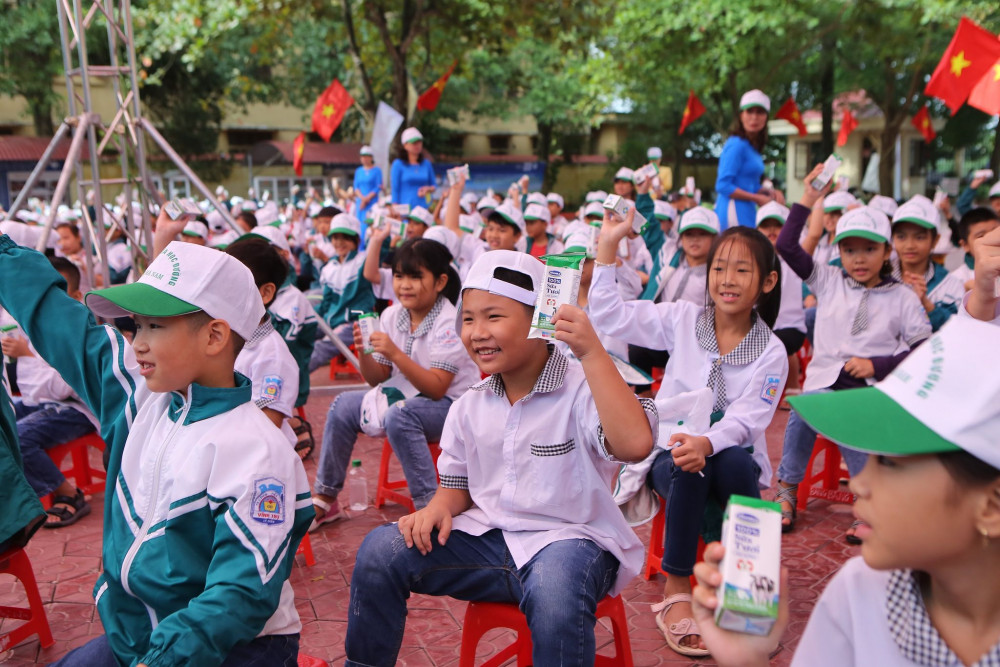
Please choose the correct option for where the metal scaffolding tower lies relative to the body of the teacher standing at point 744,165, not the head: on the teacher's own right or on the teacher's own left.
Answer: on the teacher's own right

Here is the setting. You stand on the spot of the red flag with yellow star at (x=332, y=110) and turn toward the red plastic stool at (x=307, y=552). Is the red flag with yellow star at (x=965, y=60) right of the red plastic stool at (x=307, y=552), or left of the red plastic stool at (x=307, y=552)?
left

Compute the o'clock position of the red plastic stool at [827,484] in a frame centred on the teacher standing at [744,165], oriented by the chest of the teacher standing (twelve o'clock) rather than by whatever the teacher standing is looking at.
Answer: The red plastic stool is roughly at 1 o'clock from the teacher standing.

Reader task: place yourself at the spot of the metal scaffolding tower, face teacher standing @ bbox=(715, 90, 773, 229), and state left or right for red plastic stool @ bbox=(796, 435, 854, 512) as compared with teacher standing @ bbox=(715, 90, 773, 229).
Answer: right

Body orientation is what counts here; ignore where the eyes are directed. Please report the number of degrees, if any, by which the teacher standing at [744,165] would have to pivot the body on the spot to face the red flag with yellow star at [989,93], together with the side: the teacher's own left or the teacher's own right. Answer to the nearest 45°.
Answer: approximately 90° to the teacher's own left

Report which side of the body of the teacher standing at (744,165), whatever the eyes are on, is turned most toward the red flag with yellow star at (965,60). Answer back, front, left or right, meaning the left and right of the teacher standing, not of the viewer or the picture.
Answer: left

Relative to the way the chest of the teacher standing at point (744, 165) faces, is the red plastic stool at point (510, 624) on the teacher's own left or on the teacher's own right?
on the teacher's own right
